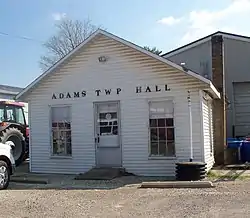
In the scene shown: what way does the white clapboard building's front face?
toward the camera

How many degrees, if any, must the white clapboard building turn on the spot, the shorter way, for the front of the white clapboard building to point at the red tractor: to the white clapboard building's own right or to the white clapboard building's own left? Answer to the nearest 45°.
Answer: approximately 135° to the white clapboard building's own right
